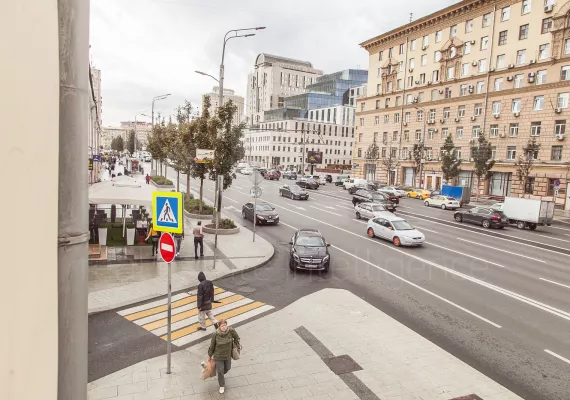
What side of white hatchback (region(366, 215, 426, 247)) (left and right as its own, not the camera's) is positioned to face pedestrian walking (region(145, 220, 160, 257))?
right

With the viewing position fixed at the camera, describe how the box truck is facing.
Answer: facing away from the viewer and to the left of the viewer

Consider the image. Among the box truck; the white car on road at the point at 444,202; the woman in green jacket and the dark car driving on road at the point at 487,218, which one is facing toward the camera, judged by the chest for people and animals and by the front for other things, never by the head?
the woman in green jacket

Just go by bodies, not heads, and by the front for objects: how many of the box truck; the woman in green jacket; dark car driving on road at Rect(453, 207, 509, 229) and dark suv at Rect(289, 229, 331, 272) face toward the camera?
2

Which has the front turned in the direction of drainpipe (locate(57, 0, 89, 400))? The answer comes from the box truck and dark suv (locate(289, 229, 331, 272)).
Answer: the dark suv

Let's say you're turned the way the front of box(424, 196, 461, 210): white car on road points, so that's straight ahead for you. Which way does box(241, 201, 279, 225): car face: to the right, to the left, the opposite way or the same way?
the opposite way

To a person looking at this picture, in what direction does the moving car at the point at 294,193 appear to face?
facing the viewer and to the right of the viewer

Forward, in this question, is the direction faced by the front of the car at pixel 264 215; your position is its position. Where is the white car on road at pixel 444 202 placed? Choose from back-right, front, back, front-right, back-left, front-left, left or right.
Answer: left

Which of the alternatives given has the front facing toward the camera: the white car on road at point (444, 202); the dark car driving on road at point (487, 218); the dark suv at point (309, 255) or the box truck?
the dark suv

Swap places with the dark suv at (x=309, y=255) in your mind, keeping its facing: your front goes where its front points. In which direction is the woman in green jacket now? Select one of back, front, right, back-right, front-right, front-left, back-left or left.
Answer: front

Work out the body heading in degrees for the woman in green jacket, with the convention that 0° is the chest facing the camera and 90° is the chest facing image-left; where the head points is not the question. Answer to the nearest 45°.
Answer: approximately 0°

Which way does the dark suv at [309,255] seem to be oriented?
toward the camera

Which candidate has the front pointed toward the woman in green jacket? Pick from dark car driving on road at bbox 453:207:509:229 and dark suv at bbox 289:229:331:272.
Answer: the dark suv
